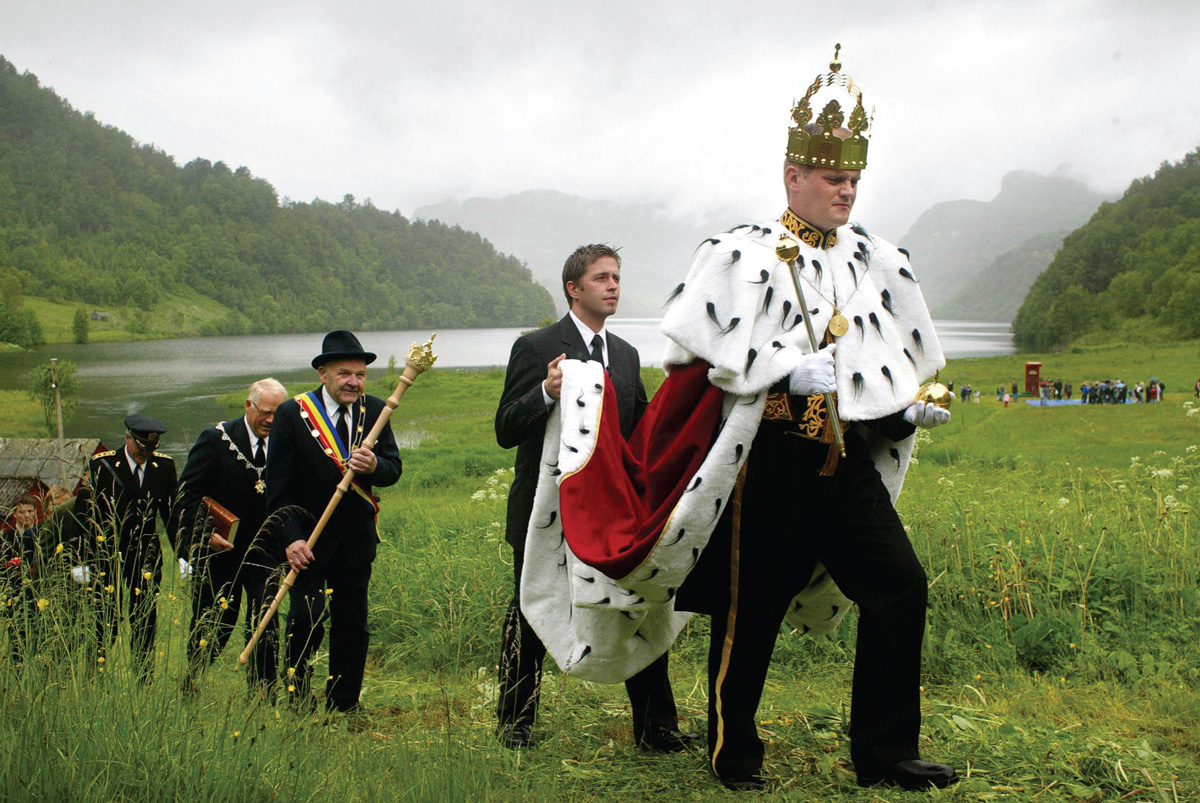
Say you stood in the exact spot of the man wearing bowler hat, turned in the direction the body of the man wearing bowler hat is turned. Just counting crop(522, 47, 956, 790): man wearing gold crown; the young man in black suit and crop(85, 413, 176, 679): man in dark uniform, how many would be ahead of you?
2

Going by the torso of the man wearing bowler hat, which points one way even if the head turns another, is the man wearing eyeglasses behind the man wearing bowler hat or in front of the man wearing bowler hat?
behind

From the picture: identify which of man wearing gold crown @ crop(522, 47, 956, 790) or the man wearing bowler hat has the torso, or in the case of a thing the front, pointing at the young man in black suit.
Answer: the man wearing bowler hat

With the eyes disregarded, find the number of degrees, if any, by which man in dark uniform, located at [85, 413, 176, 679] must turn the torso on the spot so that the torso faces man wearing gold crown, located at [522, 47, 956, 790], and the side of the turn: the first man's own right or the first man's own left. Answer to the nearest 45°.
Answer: approximately 45° to the first man's own left

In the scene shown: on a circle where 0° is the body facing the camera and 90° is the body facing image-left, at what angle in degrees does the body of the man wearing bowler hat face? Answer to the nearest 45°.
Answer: approximately 315°

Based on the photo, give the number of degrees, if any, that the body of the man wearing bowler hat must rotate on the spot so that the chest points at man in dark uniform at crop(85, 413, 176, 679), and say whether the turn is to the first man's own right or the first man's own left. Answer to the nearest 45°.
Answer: approximately 180°

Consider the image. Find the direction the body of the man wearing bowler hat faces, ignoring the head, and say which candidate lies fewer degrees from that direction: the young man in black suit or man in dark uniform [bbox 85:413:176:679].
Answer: the young man in black suit

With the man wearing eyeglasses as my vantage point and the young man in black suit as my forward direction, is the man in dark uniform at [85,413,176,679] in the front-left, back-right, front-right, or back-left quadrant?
back-right
